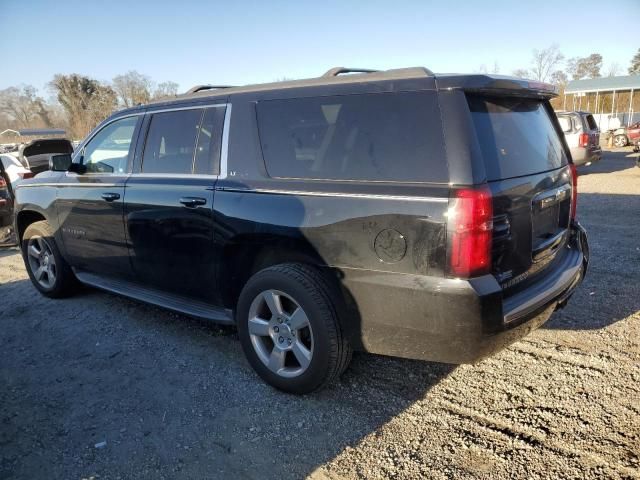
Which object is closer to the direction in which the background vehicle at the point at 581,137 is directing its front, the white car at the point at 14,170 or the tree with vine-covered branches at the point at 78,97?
the tree with vine-covered branches

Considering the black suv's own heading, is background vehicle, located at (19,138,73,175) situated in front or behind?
in front

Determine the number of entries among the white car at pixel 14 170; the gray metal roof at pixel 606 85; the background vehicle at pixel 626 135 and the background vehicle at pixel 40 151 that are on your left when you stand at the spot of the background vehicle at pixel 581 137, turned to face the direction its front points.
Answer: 2

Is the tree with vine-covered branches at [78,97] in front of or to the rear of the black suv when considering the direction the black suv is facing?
in front

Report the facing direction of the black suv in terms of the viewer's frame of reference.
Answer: facing away from the viewer and to the left of the viewer

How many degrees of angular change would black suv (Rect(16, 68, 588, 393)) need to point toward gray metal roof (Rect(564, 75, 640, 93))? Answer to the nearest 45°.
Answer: approximately 90° to its right

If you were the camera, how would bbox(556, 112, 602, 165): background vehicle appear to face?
facing away from the viewer and to the left of the viewer

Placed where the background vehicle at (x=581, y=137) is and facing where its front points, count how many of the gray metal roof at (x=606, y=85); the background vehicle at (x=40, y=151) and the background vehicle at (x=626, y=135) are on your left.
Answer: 1

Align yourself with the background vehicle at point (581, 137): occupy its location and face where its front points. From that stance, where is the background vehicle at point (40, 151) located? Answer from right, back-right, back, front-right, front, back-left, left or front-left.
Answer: left

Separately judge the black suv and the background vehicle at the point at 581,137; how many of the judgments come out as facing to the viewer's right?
0

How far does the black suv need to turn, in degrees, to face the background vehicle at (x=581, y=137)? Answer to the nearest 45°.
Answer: approximately 90° to its right

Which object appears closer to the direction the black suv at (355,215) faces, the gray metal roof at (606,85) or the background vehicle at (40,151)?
the background vehicle

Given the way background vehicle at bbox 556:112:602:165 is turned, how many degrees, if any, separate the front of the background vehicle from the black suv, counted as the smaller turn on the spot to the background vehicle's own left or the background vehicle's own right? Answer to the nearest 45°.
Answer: approximately 135° to the background vehicle's own left

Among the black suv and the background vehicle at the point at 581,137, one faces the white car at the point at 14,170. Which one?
the black suv

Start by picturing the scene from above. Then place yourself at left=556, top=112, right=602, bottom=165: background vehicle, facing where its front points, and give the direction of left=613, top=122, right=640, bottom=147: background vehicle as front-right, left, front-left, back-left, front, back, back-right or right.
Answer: front-right

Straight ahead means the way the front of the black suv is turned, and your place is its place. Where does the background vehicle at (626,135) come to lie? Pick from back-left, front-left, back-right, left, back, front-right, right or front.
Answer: right

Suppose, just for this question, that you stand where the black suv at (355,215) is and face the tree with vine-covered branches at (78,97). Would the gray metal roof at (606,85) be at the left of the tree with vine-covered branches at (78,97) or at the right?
right
